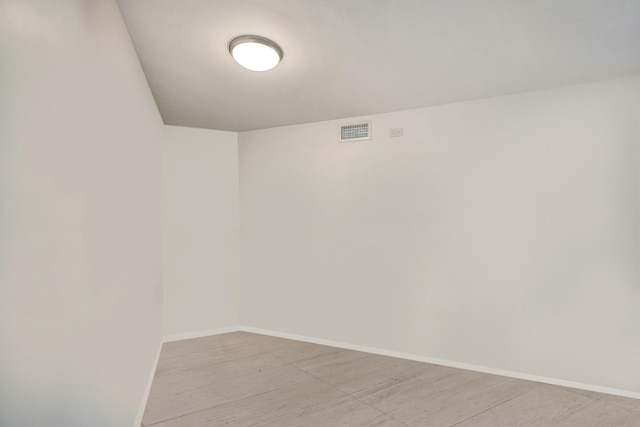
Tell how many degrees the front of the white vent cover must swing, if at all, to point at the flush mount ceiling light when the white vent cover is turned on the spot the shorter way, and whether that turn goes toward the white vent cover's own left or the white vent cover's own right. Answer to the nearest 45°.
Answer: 0° — it already faces it

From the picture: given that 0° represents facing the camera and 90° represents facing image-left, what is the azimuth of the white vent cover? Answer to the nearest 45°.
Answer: approximately 45°
